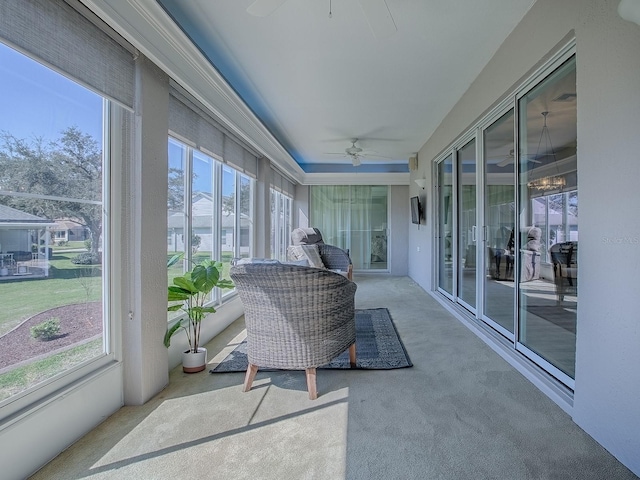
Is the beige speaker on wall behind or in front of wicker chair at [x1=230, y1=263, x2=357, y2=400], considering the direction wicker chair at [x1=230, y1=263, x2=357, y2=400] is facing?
in front

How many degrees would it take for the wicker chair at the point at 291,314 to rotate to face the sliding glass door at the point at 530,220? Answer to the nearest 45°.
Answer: approximately 45° to its right

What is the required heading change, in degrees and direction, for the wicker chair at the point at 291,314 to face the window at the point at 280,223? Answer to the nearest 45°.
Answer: approximately 45° to its left

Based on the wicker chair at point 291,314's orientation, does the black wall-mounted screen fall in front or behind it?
in front

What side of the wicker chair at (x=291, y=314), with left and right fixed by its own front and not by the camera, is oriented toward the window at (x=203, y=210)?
left

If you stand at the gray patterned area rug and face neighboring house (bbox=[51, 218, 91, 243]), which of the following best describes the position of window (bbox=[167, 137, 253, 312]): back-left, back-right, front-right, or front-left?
front-left

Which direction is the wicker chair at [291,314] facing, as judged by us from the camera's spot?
facing away from the viewer and to the right of the viewer

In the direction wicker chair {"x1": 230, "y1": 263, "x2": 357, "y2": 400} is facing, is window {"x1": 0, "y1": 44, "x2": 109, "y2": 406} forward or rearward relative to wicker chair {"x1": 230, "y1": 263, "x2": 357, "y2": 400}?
rearward

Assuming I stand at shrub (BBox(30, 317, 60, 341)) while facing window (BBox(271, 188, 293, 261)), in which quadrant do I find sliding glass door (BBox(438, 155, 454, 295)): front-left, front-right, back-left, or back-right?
front-right

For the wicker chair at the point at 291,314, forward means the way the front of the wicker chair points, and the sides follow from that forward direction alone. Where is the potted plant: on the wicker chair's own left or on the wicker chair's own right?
on the wicker chair's own left
